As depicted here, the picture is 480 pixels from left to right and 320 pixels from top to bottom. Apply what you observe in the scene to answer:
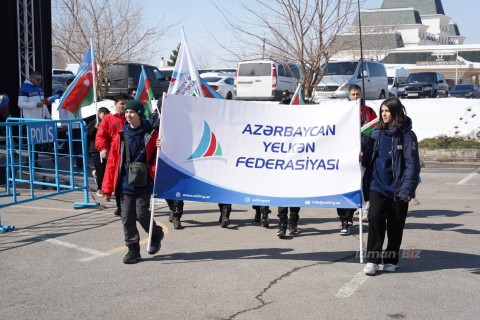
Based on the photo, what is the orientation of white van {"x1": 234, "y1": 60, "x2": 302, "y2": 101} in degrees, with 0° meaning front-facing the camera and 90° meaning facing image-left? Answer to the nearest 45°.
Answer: approximately 225°

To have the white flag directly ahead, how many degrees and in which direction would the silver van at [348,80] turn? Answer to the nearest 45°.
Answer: approximately 45° to its left

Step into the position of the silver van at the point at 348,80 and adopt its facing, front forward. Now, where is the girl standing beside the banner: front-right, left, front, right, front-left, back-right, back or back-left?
front-left

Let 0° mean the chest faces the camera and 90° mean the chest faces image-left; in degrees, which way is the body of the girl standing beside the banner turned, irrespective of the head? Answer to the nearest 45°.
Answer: approximately 45°

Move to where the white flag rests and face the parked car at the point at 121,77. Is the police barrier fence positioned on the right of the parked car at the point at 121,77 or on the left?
left

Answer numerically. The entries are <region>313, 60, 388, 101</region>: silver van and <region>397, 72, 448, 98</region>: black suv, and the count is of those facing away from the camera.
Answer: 0
